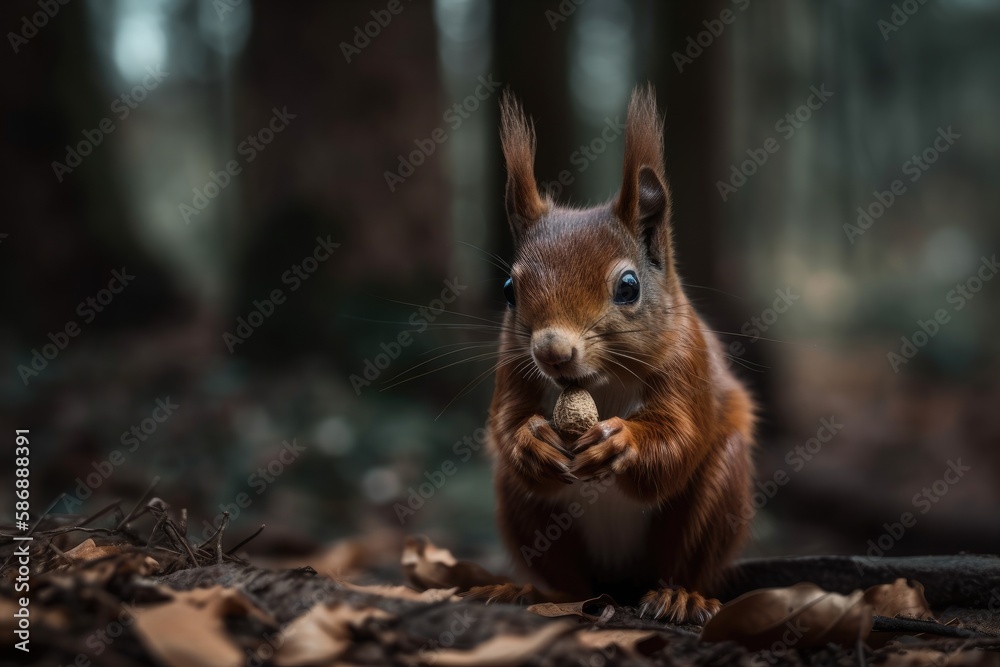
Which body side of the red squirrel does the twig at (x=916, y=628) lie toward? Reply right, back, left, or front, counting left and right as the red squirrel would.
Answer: left

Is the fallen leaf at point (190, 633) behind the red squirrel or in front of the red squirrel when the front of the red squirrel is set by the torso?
in front

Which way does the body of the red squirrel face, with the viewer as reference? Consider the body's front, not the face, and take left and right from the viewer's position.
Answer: facing the viewer and to the left of the viewer

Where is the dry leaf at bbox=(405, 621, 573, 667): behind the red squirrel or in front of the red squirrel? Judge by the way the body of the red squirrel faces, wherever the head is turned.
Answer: in front

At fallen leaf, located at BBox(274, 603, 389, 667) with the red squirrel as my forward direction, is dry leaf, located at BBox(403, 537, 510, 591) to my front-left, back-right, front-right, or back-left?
front-left
